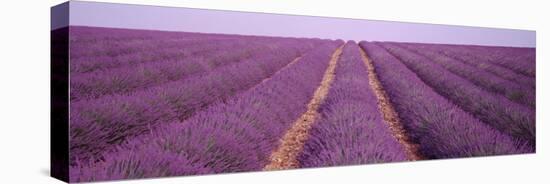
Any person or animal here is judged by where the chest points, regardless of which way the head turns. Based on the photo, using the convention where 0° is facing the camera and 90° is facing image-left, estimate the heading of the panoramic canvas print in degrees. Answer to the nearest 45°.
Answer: approximately 315°
